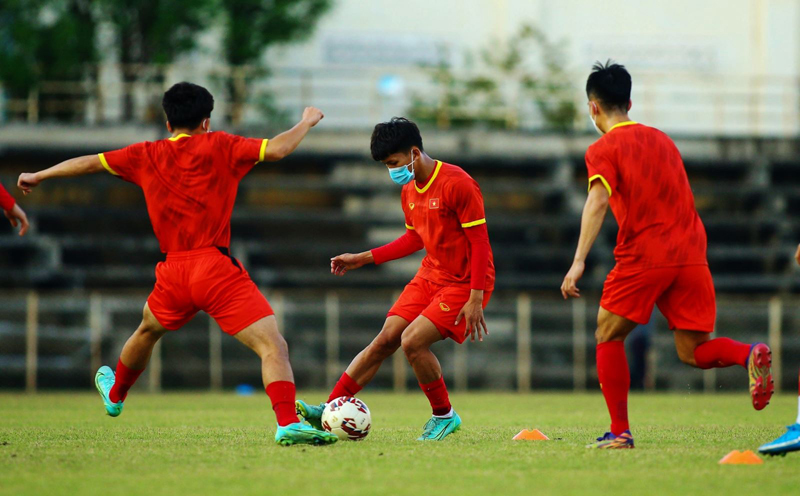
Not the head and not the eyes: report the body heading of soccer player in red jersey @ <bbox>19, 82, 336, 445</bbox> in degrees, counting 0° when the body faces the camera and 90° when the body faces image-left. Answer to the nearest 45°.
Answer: approximately 180°

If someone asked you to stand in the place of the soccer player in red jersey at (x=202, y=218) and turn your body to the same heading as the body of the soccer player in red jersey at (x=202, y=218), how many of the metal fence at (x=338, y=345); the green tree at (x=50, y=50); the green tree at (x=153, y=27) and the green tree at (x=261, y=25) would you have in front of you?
4

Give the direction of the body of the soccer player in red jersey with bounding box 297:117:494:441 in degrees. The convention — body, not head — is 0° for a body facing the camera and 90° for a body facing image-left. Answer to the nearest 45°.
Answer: approximately 45°

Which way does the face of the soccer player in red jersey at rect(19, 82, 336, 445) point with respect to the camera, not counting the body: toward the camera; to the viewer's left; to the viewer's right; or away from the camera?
away from the camera

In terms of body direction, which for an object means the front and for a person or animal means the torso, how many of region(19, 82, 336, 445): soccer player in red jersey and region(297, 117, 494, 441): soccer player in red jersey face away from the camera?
1

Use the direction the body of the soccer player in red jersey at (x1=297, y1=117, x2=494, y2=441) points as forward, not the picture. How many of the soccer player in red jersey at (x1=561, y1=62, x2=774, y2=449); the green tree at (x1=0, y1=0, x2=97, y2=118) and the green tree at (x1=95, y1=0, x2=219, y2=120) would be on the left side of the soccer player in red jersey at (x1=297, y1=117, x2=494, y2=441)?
1

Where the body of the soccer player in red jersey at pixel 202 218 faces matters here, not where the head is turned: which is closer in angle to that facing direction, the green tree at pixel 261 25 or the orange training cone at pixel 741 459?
the green tree

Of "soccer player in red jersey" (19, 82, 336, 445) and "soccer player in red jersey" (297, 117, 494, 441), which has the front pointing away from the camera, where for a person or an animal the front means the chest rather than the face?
"soccer player in red jersey" (19, 82, 336, 445)

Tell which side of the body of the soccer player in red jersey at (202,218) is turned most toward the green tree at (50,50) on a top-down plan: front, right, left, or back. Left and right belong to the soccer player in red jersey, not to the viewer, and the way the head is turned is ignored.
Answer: front

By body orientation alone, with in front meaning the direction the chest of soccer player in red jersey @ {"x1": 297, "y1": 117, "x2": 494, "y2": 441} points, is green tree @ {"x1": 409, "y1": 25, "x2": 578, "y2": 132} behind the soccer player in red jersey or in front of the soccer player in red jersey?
behind

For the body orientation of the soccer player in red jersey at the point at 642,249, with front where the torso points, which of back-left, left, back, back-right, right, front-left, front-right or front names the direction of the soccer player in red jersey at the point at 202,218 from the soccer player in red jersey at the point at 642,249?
front-left

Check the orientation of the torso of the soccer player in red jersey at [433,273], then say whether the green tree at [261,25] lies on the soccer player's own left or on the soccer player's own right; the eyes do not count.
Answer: on the soccer player's own right

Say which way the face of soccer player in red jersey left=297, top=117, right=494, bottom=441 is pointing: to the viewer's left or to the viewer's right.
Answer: to the viewer's left

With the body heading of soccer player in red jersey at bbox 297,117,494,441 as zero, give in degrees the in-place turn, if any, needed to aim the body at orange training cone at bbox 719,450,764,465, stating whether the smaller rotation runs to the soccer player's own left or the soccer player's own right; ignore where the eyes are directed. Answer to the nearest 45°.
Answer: approximately 90° to the soccer player's own left

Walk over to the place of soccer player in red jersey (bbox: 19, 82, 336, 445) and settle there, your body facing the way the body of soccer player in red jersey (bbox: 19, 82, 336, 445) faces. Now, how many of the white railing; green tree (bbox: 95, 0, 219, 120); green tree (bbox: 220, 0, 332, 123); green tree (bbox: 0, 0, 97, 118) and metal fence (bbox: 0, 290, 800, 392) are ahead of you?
5
